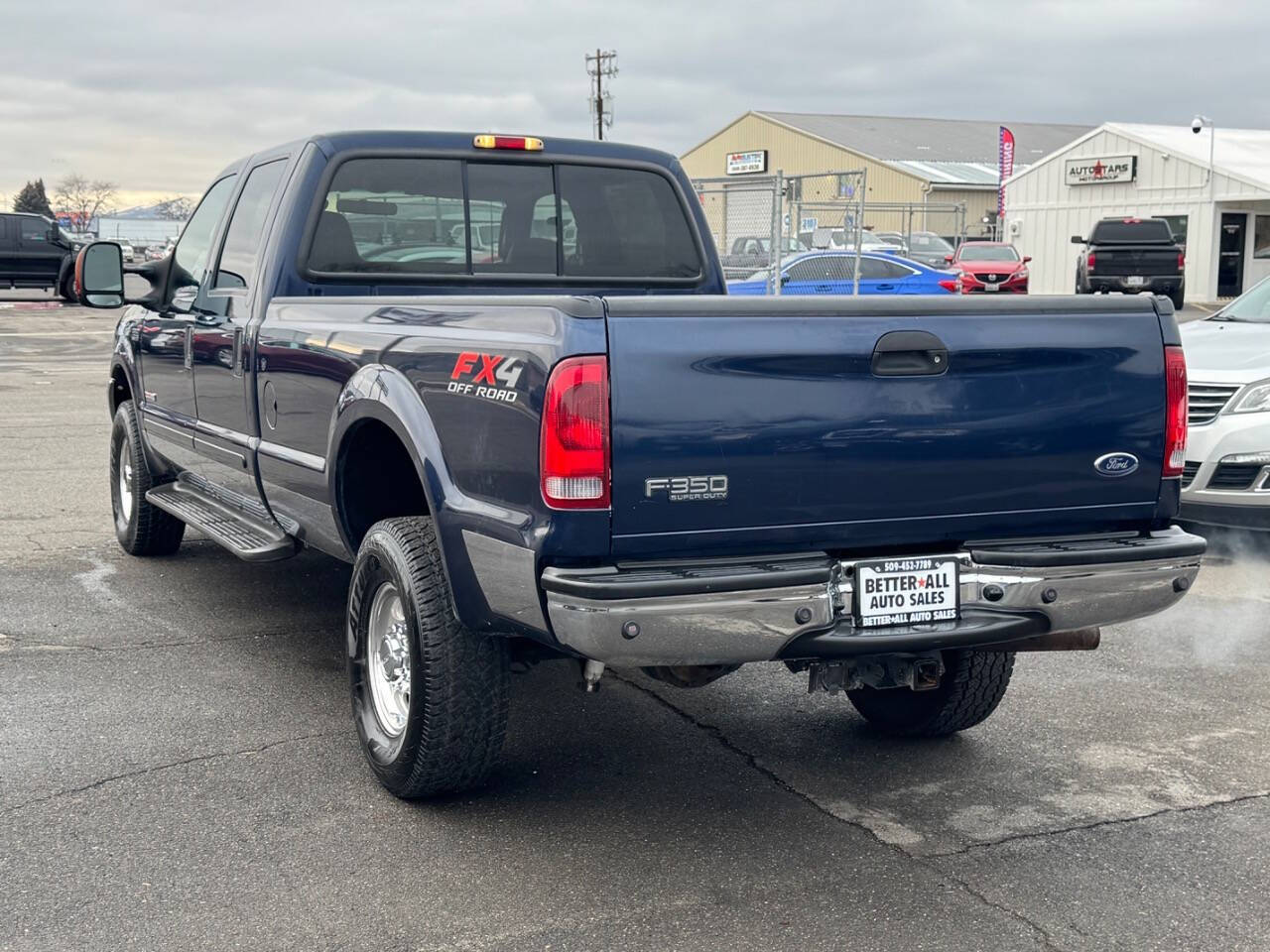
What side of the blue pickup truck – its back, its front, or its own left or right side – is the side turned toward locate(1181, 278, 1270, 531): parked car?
right

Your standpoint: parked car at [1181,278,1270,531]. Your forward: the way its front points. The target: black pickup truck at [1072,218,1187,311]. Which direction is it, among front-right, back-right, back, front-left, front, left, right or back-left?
back-right

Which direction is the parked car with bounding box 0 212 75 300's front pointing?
to the viewer's right

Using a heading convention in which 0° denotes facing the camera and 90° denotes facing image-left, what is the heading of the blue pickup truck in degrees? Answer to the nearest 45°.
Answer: approximately 135°

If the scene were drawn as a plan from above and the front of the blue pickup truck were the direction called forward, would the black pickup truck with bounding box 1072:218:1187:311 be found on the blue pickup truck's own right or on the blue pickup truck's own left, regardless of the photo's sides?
on the blue pickup truck's own right

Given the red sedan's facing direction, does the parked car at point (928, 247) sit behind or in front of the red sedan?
behind

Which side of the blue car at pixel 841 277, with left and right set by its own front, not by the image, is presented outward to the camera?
left

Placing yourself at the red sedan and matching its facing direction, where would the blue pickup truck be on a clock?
The blue pickup truck is roughly at 12 o'clock from the red sedan.

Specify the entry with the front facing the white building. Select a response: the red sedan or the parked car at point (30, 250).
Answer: the parked car

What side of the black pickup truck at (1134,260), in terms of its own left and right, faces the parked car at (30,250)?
left

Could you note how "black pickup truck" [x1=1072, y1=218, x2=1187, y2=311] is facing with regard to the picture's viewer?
facing away from the viewer

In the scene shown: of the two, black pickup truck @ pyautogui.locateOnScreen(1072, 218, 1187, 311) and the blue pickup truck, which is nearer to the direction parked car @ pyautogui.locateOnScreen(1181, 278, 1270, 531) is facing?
the blue pickup truck

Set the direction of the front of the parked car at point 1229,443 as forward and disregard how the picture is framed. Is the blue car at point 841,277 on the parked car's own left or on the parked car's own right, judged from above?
on the parked car's own right

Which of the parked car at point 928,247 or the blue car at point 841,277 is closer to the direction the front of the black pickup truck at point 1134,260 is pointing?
the parked car
